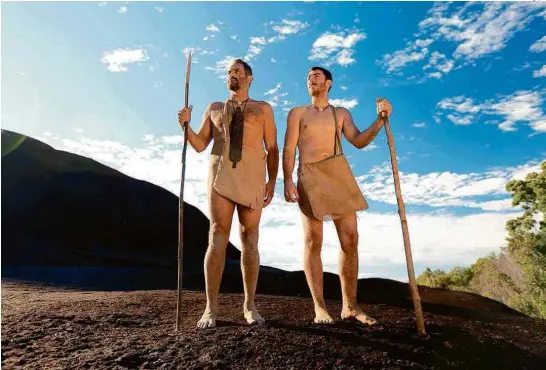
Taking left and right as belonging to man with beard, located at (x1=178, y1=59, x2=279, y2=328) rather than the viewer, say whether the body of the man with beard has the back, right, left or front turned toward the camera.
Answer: front

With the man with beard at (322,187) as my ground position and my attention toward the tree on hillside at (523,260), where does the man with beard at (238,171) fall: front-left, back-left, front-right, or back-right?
back-left

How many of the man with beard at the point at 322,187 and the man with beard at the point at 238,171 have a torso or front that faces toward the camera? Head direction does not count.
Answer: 2

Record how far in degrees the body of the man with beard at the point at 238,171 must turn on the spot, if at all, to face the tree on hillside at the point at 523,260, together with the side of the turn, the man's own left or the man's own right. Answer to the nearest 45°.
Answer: approximately 135° to the man's own left

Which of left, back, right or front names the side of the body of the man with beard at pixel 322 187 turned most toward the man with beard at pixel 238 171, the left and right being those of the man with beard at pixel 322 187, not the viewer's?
right

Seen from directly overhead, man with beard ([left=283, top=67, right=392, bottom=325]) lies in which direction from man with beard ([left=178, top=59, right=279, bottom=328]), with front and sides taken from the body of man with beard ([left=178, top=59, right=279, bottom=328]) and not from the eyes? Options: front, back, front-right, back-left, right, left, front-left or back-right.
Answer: left

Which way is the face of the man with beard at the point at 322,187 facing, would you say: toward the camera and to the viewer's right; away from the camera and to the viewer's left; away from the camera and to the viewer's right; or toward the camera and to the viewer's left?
toward the camera and to the viewer's left
